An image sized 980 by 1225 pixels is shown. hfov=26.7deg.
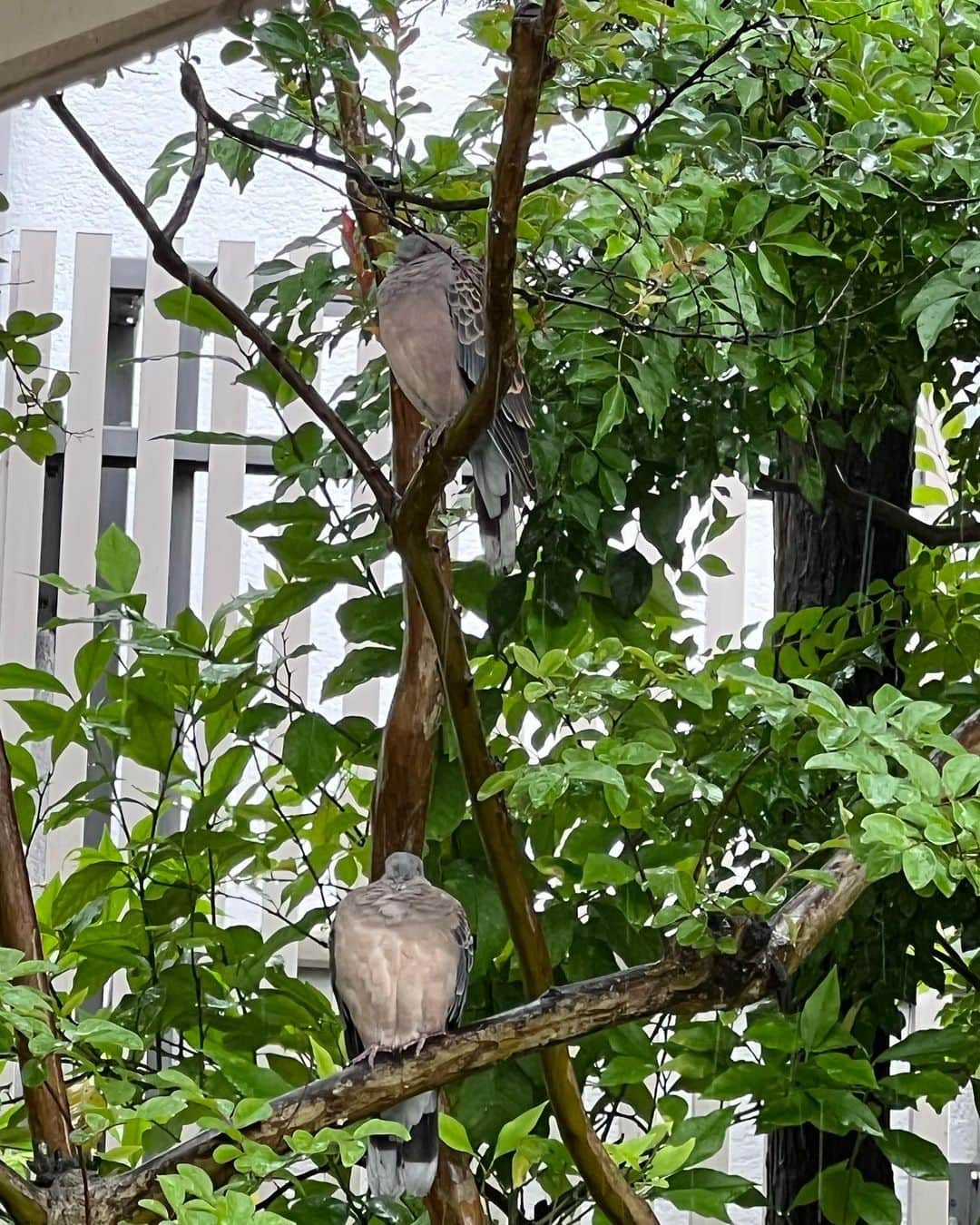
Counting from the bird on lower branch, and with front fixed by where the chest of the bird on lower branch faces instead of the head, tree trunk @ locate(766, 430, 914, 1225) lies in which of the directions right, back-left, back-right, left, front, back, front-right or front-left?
back-left

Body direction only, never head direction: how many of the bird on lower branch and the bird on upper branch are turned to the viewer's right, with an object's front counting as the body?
0

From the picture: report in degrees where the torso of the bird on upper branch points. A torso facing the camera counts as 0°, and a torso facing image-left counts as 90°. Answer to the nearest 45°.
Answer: approximately 45°

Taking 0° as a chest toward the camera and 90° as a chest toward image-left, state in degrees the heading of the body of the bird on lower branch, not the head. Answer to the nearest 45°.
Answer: approximately 0°
